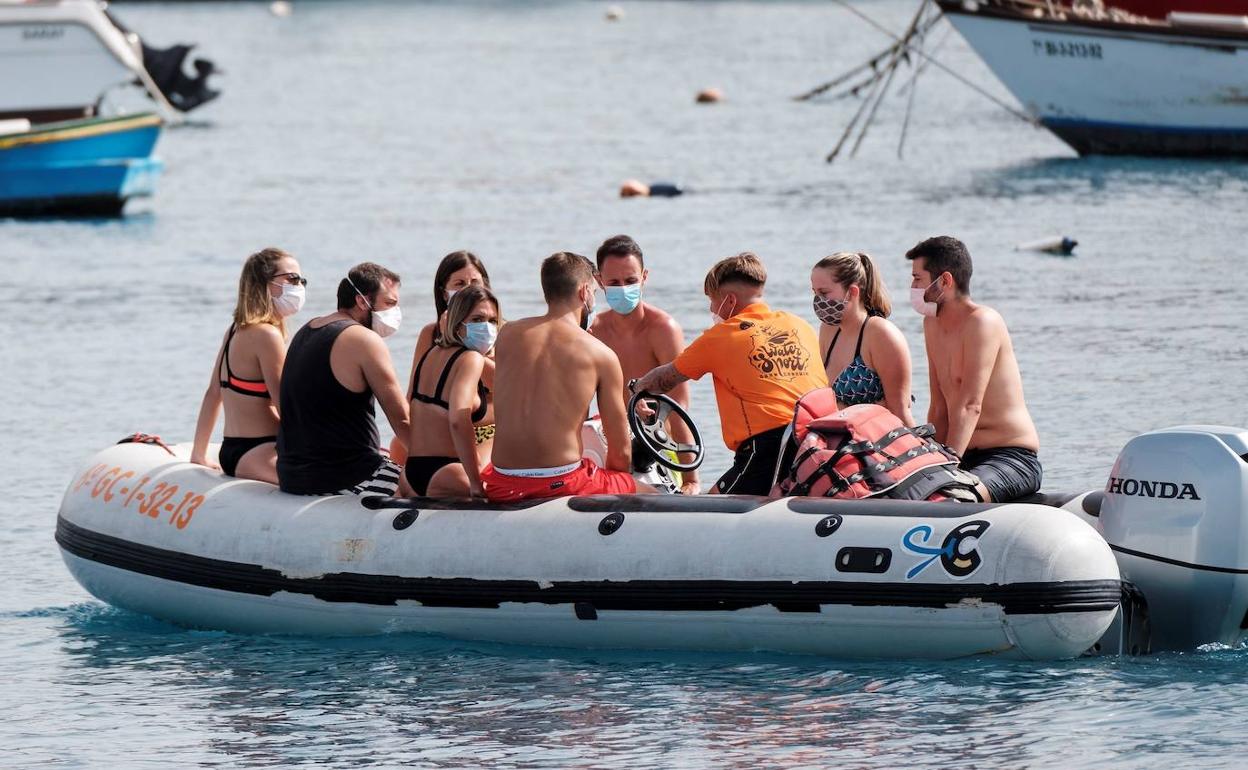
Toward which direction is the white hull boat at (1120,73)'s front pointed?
to the viewer's left

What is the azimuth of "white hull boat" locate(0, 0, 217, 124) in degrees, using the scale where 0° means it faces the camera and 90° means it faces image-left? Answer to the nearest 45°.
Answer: approximately 90°

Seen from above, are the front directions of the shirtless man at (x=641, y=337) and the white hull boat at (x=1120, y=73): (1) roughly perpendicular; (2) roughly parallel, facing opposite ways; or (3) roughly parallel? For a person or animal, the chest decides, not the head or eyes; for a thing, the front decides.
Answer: roughly perpendicular

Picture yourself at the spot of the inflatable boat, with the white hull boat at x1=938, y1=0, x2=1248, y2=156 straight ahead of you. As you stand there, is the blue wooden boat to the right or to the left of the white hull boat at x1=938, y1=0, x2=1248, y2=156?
left

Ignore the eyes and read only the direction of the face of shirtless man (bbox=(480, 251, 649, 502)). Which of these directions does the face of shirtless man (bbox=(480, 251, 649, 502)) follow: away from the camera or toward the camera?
away from the camera

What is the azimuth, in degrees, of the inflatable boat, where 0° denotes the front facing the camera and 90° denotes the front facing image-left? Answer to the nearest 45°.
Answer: approximately 90°
